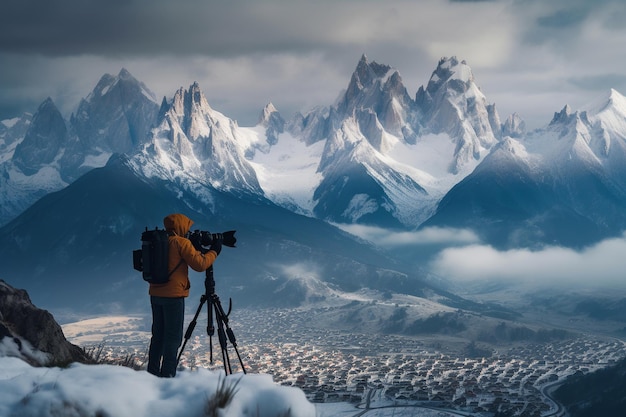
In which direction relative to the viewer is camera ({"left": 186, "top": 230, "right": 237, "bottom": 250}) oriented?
to the viewer's right

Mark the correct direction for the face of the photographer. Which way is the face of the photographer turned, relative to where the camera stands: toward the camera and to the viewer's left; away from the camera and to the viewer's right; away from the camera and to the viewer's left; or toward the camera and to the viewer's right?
away from the camera and to the viewer's right
